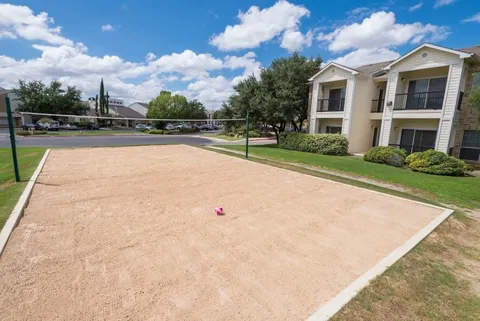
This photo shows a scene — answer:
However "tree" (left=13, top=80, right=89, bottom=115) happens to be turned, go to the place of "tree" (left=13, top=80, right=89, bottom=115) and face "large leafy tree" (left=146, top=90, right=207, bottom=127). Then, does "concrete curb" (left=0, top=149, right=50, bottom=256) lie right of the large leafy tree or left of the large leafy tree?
right

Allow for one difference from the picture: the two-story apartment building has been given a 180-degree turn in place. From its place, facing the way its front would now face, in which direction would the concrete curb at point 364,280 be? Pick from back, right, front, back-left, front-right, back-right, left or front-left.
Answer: back-right

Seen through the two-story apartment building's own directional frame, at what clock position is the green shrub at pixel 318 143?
The green shrub is roughly at 1 o'clock from the two-story apartment building.

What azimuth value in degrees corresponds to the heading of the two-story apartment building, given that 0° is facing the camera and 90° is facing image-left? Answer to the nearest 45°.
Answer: approximately 45°

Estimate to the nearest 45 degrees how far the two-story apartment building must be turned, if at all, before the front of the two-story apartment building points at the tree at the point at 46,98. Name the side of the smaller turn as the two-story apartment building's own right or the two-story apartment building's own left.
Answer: approximately 45° to the two-story apartment building's own right

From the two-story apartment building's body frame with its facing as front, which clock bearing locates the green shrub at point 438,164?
The green shrub is roughly at 10 o'clock from the two-story apartment building.

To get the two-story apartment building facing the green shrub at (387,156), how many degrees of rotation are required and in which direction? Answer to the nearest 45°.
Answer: approximately 45° to its left

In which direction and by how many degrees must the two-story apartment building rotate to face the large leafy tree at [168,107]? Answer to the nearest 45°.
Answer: approximately 45° to its right
